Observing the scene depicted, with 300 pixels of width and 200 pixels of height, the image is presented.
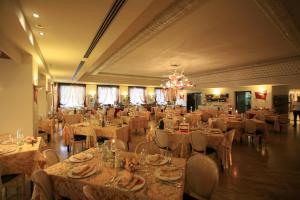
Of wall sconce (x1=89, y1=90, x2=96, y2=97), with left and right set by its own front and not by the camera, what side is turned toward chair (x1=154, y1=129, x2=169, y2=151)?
front

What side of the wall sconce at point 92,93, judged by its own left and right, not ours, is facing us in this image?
front

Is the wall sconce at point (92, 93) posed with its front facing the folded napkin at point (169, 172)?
yes

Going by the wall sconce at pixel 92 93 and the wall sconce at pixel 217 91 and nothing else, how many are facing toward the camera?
2

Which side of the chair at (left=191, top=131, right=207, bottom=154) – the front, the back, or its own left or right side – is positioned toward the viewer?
back

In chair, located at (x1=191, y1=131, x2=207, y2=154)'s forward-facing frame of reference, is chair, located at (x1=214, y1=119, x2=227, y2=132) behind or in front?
in front

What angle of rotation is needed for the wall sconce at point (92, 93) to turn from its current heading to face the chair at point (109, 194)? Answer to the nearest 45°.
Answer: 0° — it already faces it

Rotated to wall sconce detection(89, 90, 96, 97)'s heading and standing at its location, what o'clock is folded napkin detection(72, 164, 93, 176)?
The folded napkin is roughly at 12 o'clock from the wall sconce.

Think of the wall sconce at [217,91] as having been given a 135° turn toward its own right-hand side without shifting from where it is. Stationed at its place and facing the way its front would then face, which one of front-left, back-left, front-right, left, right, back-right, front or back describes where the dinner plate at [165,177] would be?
back-left

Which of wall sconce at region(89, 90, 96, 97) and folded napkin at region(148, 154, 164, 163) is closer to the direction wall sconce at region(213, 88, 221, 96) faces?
the folded napkin

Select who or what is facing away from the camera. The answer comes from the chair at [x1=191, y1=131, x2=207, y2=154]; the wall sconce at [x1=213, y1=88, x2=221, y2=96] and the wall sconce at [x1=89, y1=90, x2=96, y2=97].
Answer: the chair

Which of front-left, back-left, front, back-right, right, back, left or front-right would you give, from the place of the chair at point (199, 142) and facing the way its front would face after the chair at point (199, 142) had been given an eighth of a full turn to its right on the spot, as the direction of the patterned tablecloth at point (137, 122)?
left

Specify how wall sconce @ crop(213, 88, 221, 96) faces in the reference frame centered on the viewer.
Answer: facing the viewer

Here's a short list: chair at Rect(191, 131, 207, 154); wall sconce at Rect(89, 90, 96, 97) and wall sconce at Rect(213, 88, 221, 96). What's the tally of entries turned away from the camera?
1

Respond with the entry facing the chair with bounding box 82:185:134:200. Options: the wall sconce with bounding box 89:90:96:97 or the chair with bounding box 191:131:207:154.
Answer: the wall sconce

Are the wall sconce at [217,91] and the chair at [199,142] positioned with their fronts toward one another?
yes

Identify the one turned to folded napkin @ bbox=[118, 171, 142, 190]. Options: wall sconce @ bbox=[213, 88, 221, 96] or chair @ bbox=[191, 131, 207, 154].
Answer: the wall sconce

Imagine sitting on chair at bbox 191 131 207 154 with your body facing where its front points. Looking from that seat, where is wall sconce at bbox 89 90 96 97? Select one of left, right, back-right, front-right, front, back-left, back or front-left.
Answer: front-left

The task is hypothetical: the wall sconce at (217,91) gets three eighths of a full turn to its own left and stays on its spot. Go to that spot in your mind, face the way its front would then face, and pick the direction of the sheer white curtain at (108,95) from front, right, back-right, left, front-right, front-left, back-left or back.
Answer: back-left

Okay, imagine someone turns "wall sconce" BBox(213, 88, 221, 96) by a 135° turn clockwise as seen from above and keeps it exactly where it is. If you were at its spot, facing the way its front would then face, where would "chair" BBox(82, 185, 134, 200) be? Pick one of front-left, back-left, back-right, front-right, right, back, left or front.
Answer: back-left

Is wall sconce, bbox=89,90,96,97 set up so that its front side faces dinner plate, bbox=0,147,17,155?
yes
